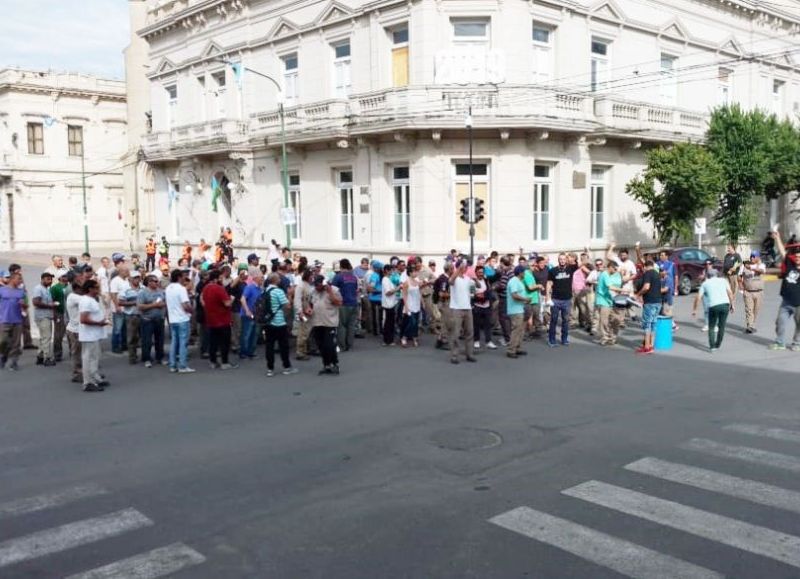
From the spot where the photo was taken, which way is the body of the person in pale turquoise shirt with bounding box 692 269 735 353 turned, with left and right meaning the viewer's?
facing away from the viewer

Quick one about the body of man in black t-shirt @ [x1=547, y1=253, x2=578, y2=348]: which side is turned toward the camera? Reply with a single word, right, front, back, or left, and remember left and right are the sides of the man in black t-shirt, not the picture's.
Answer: front

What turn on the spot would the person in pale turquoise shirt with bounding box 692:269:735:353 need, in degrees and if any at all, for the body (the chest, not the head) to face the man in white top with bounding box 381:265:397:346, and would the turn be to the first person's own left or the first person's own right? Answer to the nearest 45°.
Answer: approximately 90° to the first person's own left

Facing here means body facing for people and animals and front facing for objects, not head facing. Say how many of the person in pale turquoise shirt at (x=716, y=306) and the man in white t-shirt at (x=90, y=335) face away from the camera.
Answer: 1

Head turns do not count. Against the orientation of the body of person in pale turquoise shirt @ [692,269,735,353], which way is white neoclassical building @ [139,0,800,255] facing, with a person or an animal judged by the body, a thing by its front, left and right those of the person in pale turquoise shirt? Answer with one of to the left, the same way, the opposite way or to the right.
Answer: the opposite way

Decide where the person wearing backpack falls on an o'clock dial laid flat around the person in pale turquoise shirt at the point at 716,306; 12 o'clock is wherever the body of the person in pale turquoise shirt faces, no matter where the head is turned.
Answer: The person wearing backpack is roughly at 8 o'clock from the person in pale turquoise shirt.

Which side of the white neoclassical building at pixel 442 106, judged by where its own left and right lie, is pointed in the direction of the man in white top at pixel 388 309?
front

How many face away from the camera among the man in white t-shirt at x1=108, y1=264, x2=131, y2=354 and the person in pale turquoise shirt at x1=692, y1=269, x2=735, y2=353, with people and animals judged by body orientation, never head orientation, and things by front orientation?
1

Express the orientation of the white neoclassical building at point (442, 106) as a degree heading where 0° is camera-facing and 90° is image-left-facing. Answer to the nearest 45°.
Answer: approximately 0°

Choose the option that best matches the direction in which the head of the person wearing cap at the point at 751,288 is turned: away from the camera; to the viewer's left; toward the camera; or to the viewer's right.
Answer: toward the camera

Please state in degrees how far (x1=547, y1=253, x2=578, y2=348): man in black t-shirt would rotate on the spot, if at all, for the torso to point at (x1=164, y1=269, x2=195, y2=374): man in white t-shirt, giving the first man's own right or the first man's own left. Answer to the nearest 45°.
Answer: approximately 45° to the first man's own right

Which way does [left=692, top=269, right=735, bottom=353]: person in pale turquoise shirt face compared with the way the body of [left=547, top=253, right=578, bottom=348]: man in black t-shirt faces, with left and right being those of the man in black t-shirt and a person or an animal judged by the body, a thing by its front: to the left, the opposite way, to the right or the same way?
the opposite way

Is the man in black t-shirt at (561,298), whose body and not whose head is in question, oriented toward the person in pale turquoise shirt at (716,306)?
no

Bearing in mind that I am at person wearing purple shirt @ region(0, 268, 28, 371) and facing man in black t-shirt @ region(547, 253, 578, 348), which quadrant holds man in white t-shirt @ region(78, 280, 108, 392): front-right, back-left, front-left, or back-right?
front-right
